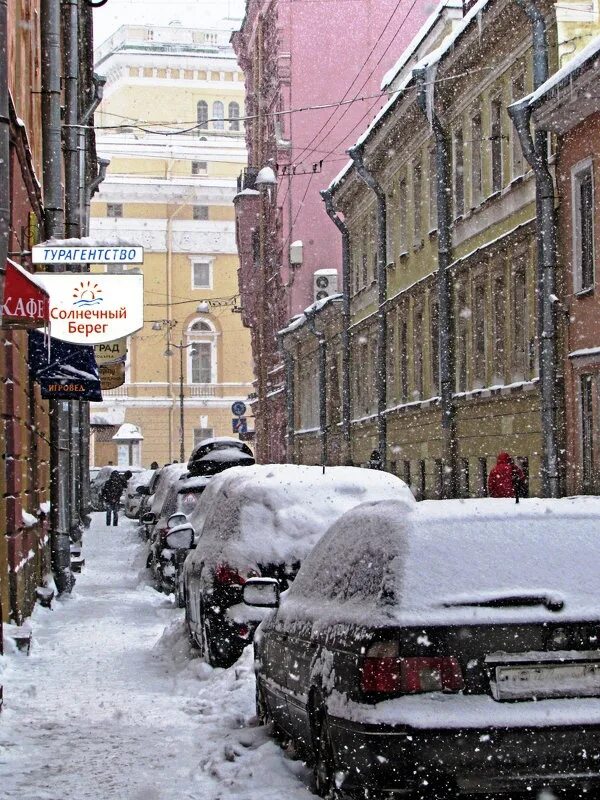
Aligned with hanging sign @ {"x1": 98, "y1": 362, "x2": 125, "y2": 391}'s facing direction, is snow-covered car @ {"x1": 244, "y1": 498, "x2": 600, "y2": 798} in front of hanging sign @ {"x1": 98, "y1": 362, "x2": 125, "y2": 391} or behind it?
in front

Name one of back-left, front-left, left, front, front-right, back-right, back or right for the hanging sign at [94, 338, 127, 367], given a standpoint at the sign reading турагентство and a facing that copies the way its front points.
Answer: back

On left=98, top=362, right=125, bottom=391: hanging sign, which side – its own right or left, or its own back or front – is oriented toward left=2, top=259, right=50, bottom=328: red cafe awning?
front

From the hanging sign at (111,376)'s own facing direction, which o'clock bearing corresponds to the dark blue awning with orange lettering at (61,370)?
the dark blue awning with orange lettering at (61,370) is roughly at 12 o'clock from the hanging sign at (111,376).

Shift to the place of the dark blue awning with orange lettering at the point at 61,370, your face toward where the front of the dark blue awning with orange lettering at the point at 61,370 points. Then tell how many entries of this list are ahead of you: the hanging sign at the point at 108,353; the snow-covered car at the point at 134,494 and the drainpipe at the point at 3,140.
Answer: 1

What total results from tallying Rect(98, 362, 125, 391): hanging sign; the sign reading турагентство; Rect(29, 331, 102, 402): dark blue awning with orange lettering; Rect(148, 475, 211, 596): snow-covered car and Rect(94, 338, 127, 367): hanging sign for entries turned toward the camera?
4

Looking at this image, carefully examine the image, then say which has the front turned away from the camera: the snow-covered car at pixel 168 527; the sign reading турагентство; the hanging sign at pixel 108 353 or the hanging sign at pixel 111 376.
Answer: the snow-covered car

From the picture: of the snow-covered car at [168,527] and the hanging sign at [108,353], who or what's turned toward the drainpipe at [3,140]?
the hanging sign

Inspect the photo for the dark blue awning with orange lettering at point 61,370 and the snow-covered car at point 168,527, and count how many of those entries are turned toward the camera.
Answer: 1

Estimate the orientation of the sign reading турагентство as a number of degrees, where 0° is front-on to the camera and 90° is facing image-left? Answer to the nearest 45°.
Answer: approximately 0°

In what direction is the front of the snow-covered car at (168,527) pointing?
away from the camera

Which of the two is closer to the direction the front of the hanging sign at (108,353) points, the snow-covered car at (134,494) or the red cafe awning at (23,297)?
the red cafe awning
